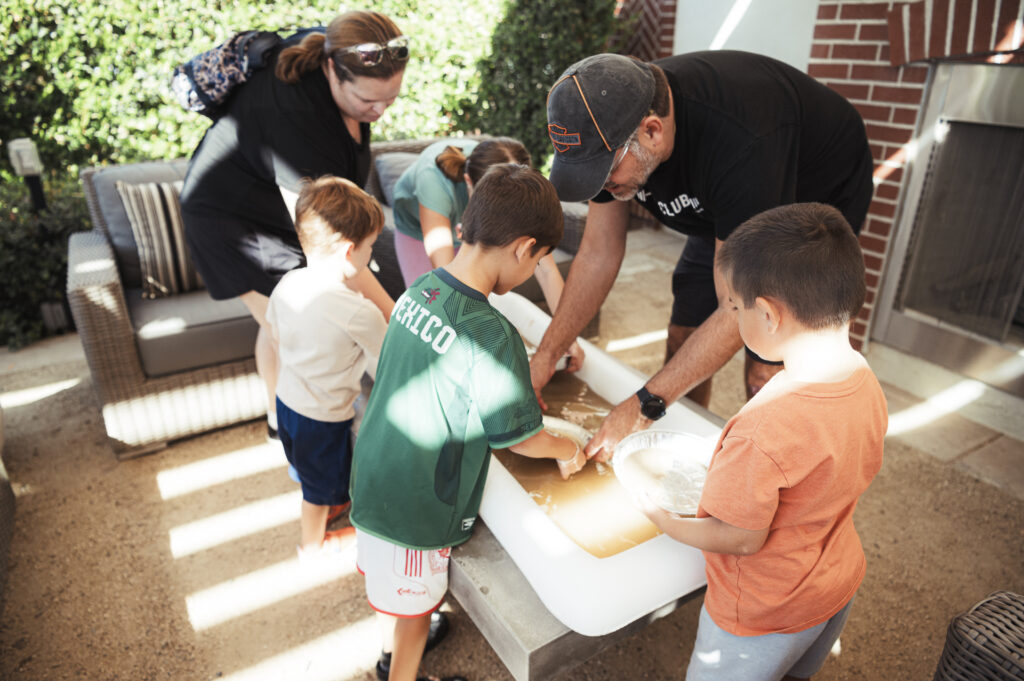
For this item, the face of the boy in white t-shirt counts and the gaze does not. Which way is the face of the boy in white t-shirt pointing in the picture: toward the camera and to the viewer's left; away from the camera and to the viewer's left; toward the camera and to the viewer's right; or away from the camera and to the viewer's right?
away from the camera and to the viewer's right

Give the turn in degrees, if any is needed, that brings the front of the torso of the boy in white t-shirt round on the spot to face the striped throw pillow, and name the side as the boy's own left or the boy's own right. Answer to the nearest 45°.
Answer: approximately 90° to the boy's own left

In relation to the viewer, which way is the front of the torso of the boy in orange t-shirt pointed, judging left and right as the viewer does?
facing away from the viewer and to the left of the viewer

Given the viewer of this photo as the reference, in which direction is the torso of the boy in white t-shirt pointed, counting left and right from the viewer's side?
facing away from the viewer and to the right of the viewer

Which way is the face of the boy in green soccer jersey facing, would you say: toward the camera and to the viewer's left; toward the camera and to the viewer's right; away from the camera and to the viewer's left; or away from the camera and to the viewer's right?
away from the camera and to the viewer's right

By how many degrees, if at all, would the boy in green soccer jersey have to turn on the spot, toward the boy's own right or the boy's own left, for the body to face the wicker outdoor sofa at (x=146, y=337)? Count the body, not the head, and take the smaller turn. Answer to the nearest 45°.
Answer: approximately 90° to the boy's own left

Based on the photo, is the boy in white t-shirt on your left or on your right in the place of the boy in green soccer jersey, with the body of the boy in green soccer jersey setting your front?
on your left

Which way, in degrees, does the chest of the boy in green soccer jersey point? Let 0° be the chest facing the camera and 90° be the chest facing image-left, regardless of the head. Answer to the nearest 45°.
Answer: approximately 225°
